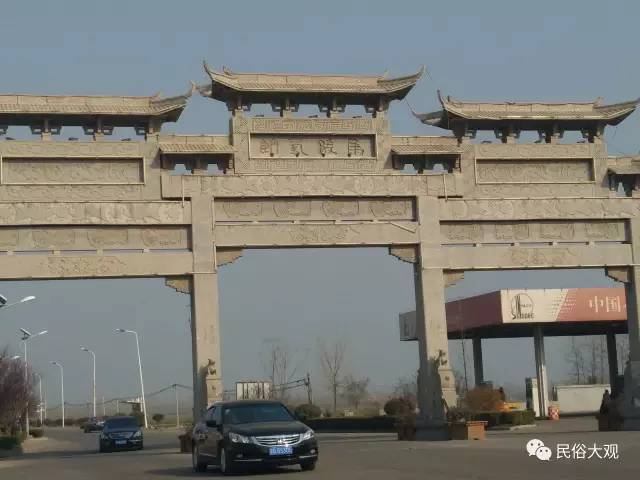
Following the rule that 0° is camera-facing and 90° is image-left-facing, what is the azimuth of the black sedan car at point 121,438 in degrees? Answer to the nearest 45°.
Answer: approximately 0°

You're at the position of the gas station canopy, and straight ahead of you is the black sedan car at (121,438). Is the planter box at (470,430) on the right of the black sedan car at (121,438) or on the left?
left

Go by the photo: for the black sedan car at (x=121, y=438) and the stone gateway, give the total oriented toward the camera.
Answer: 2

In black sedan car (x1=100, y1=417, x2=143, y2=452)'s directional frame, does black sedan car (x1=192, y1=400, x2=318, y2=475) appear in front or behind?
in front

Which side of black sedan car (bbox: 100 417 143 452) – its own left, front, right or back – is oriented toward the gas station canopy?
left

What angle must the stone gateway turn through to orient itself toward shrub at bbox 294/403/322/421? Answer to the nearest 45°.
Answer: approximately 180°

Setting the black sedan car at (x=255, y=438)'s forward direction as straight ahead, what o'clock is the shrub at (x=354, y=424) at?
The shrub is roughly at 8 o'clock from the black sedan car.

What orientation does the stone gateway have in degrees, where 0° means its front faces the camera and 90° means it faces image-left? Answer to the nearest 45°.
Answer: approximately 0°

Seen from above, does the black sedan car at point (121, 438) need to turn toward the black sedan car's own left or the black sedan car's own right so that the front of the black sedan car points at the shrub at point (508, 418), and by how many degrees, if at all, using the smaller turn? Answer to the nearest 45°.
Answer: approximately 90° to the black sedan car's own left

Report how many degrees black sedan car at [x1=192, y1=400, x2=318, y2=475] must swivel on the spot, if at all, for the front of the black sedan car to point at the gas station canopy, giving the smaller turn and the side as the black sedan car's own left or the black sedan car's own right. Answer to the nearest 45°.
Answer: approximately 90° to the black sedan car's own left
